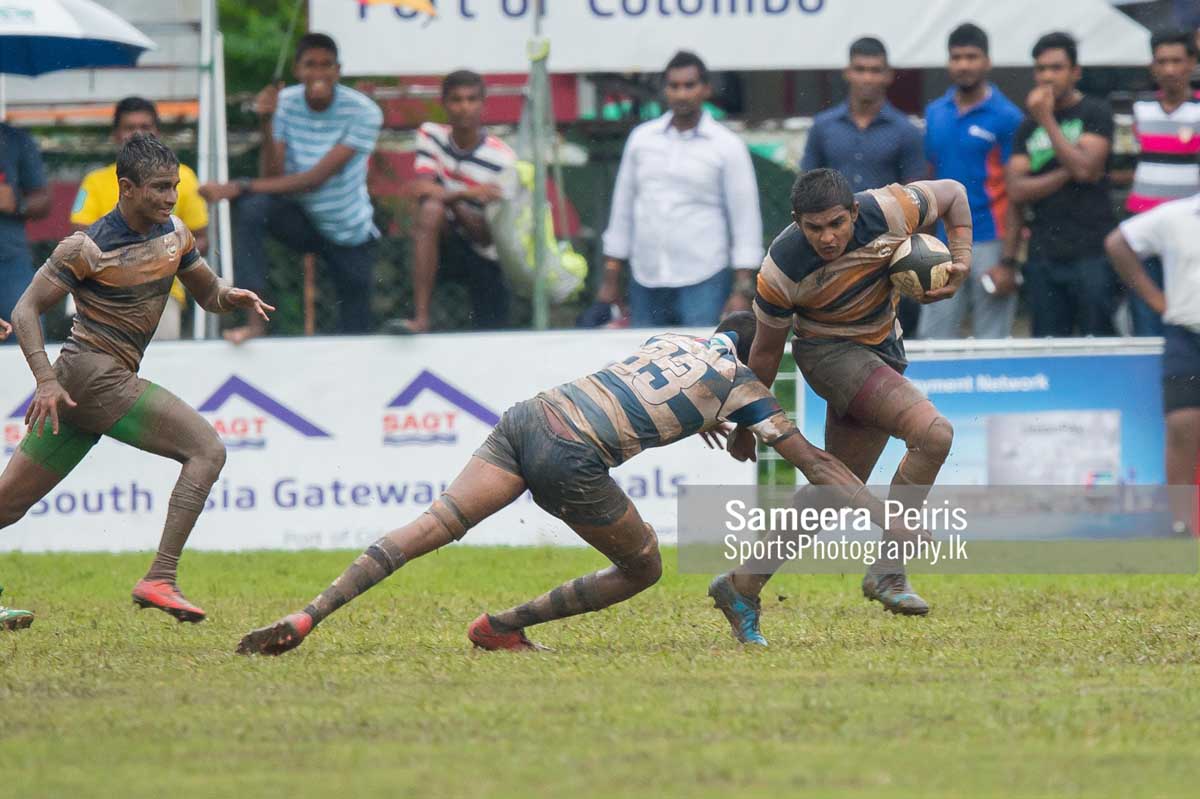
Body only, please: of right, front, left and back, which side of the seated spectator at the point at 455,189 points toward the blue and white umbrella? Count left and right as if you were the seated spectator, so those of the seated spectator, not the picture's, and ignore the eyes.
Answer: right

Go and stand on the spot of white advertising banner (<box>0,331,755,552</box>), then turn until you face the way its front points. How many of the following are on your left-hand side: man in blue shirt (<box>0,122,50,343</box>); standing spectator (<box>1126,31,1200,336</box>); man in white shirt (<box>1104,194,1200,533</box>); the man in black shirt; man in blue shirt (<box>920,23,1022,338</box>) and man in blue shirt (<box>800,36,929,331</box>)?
5

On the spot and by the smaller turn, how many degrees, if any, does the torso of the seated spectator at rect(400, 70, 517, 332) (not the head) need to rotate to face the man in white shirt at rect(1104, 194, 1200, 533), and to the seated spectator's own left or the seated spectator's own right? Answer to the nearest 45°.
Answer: approximately 90° to the seated spectator's own left

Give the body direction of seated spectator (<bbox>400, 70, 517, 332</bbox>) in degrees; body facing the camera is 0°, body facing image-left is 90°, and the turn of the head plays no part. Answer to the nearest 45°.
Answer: approximately 0°

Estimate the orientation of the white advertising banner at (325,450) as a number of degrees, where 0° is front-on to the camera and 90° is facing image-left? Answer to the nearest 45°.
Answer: approximately 0°

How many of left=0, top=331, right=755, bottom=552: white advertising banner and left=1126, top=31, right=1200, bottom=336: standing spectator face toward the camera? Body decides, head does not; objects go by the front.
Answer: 2

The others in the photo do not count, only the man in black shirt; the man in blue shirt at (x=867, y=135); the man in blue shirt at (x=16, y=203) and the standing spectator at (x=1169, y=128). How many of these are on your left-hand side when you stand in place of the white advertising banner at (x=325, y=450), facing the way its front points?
3

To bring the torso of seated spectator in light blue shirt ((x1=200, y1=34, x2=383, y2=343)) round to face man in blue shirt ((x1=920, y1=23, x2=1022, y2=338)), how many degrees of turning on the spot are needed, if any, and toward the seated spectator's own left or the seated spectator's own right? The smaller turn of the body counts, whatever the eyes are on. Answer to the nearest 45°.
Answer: approximately 135° to the seated spectator's own left

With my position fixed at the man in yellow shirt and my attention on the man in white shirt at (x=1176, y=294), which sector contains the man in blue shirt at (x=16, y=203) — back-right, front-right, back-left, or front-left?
back-right
